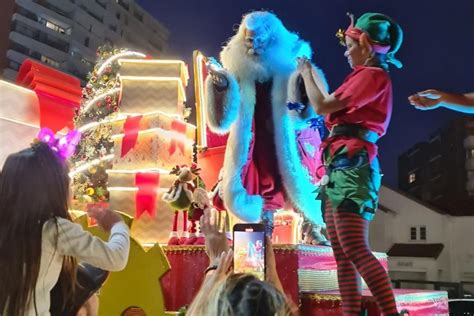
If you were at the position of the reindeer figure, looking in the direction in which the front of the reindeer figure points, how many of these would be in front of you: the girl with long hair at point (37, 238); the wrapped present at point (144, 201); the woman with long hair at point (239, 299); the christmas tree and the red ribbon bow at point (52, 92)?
2

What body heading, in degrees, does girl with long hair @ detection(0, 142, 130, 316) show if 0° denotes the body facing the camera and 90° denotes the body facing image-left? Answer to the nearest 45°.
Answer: approximately 225°

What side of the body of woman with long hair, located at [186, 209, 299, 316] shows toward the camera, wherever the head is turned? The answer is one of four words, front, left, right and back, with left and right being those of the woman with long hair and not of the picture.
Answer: back

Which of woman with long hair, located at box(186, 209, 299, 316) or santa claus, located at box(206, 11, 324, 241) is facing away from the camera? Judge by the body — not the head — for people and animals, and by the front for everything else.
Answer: the woman with long hair

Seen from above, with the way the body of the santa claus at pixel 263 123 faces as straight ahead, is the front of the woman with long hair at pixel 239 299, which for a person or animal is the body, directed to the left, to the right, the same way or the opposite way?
the opposite way

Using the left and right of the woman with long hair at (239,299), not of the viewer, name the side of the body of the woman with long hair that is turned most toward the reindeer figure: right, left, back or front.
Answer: front

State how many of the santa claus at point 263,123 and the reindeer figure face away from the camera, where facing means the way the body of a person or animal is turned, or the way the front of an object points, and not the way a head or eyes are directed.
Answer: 0

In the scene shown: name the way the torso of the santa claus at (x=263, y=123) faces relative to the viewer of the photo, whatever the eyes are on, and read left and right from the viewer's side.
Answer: facing the viewer

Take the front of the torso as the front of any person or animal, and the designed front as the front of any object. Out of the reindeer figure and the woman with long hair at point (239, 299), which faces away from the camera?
the woman with long hair

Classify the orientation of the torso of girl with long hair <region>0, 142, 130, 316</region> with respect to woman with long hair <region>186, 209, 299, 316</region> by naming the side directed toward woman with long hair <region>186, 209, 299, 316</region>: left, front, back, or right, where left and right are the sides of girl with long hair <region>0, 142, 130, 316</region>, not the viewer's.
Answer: right

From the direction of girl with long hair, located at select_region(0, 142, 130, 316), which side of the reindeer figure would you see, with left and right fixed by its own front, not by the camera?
front

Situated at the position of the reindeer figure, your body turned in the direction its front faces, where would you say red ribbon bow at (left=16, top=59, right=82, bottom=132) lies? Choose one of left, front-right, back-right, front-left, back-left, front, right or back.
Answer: back-right

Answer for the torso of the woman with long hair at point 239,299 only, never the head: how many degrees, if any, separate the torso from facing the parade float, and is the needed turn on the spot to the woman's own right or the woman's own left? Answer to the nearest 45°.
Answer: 0° — they already face it

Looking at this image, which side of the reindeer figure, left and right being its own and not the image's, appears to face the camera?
front

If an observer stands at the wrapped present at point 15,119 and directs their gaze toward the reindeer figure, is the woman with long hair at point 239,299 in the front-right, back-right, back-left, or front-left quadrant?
front-right
